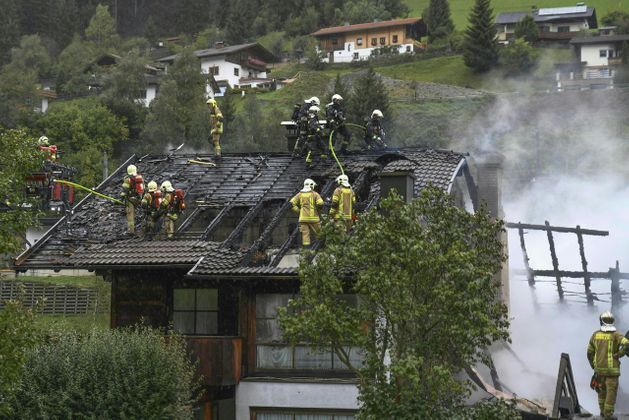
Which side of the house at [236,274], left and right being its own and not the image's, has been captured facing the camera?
front

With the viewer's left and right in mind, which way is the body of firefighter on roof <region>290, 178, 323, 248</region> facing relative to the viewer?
facing away from the viewer

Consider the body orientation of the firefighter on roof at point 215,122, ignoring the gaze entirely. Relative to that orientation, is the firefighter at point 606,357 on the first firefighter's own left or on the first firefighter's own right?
on the first firefighter's own left

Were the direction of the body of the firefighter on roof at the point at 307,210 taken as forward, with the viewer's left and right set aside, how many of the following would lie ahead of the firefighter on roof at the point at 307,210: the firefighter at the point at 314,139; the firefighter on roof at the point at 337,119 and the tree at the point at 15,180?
2

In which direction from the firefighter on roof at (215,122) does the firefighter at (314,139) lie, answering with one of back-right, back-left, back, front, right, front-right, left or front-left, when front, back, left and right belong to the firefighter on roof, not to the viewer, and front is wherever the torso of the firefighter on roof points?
back-left

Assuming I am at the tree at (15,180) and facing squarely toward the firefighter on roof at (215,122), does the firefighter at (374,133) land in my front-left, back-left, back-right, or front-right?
front-right

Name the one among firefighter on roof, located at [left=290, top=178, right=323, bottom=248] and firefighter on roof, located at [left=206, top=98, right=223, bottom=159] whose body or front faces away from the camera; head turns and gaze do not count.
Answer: firefighter on roof, located at [left=290, top=178, right=323, bottom=248]
